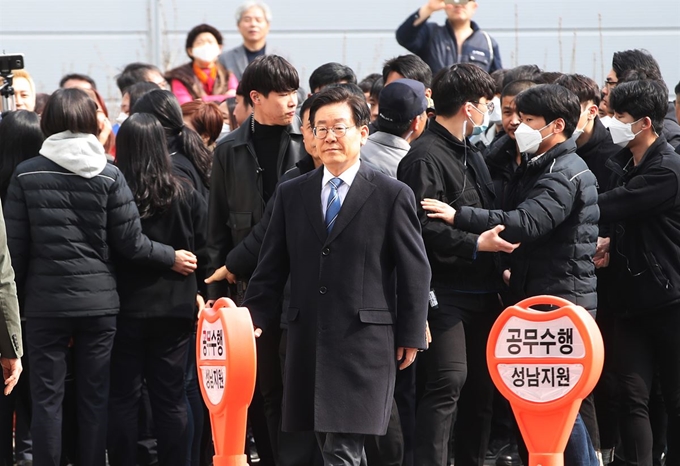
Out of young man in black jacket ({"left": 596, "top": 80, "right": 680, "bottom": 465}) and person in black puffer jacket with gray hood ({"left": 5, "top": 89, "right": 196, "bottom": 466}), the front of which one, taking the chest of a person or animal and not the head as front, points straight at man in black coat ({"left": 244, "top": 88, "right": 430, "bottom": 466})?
the young man in black jacket

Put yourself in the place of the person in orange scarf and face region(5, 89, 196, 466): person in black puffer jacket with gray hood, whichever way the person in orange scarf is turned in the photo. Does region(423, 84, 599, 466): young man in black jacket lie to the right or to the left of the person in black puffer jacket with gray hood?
left

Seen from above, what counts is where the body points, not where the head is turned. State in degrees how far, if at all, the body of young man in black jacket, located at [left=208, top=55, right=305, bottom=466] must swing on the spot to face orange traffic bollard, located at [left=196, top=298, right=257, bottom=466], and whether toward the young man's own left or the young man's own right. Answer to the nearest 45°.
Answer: approximately 45° to the young man's own right

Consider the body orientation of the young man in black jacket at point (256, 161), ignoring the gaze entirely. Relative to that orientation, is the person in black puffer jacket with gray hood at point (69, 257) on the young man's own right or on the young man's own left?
on the young man's own right

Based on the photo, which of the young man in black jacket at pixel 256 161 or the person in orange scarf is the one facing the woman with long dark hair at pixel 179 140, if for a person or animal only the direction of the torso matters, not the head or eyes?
the person in orange scarf

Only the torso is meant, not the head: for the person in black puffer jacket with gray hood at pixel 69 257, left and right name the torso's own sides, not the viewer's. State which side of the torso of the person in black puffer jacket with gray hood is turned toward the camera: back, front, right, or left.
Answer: back

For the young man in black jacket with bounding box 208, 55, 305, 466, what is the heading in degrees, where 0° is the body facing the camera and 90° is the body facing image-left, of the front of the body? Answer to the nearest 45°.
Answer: approximately 315°

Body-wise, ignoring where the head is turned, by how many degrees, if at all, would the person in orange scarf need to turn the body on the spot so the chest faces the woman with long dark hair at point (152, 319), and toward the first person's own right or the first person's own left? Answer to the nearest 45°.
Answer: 0° — they already face them
